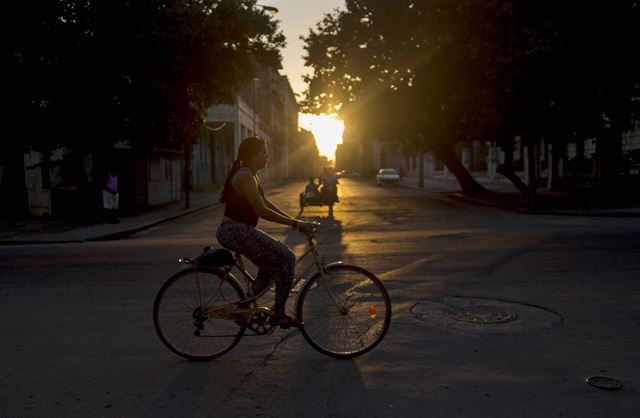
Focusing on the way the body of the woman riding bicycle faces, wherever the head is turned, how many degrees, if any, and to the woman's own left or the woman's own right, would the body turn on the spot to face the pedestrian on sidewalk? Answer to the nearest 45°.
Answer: approximately 90° to the woman's own left

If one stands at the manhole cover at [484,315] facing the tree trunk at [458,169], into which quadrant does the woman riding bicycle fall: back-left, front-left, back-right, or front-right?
back-left

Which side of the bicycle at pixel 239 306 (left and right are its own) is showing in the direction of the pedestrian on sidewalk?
left

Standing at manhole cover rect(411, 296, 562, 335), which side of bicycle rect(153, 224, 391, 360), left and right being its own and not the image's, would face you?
front

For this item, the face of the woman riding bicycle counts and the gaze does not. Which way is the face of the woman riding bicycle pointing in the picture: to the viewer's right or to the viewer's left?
to the viewer's right

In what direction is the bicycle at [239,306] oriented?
to the viewer's right

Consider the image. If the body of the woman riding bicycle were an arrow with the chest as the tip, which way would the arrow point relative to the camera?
to the viewer's right
